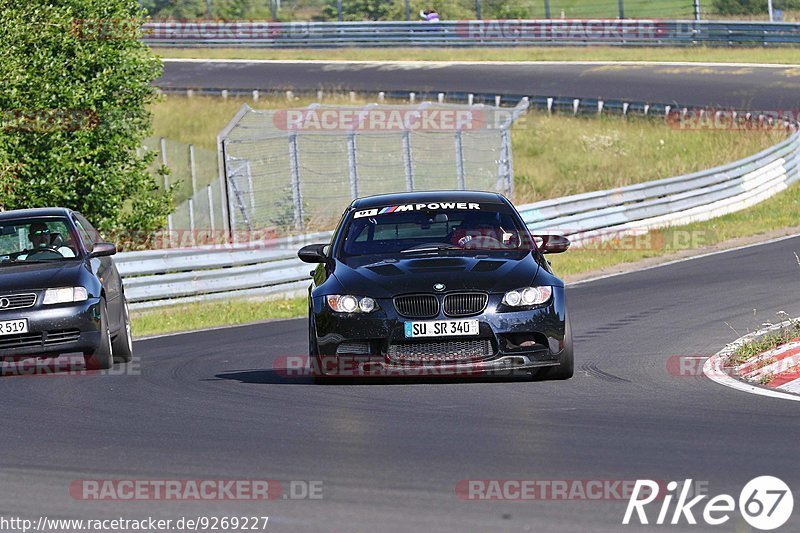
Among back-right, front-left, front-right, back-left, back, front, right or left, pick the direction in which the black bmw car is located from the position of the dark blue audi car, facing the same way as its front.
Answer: front-left

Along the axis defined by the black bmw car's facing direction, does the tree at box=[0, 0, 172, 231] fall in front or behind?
behind

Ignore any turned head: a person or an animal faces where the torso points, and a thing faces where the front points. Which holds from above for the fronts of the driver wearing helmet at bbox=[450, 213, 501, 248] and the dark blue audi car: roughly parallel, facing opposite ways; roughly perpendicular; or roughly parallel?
roughly parallel

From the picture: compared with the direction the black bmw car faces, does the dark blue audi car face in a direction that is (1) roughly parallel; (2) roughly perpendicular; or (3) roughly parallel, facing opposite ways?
roughly parallel

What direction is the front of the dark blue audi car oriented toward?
toward the camera

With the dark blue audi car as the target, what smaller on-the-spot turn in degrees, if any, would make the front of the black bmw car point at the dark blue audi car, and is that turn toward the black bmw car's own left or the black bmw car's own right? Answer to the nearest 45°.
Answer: approximately 135° to the black bmw car's own right

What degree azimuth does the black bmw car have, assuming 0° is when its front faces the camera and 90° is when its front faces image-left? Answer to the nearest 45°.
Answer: approximately 0°

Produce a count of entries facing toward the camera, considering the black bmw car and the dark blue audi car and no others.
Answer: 2

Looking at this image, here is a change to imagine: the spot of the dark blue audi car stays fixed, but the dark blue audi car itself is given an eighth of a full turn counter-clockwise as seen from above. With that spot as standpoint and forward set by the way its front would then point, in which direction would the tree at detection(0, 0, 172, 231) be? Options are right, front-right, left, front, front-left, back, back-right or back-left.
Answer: back-left
